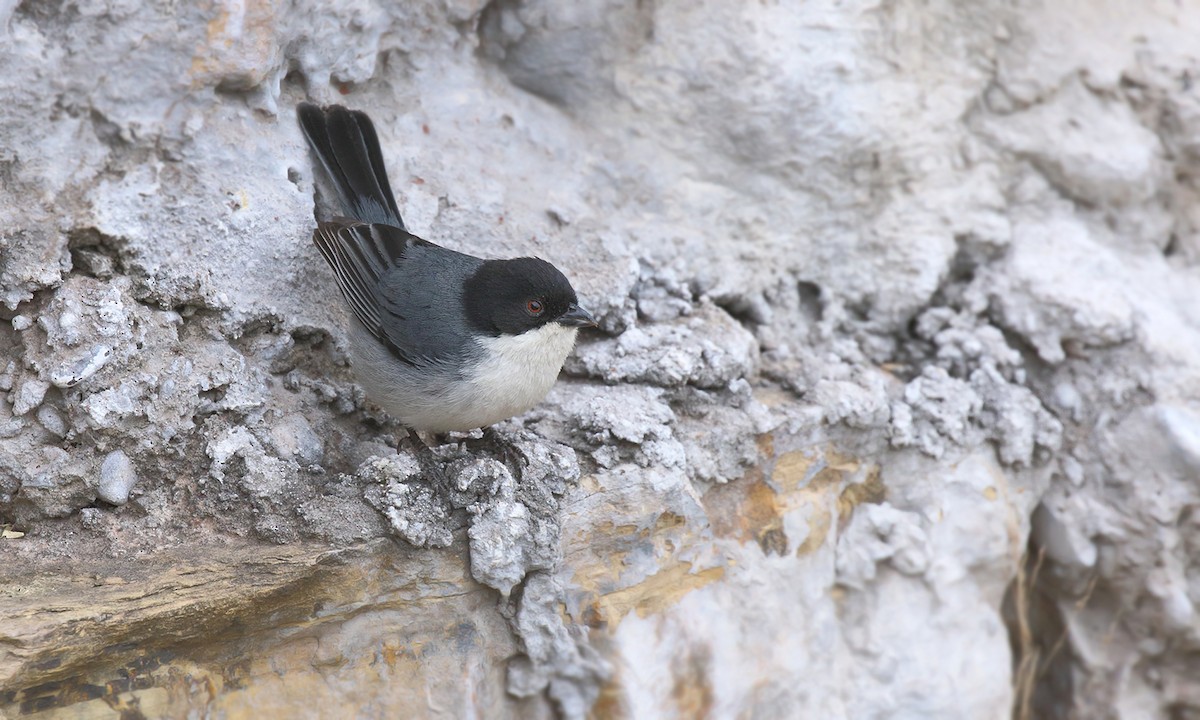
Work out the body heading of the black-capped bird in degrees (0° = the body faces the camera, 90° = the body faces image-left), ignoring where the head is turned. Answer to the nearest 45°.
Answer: approximately 270°
